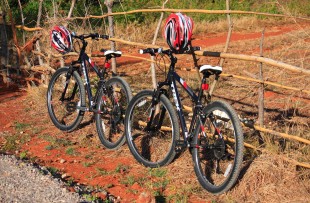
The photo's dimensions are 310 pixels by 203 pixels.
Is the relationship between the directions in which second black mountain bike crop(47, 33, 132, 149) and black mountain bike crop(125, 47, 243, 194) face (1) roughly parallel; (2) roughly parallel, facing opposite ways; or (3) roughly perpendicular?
roughly parallel

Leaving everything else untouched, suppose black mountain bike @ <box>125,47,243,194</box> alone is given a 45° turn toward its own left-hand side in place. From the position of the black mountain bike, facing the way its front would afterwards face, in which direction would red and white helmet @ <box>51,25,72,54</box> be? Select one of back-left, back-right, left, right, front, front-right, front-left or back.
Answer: front-right

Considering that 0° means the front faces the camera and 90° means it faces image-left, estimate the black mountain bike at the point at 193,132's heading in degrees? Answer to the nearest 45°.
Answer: approximately 135°

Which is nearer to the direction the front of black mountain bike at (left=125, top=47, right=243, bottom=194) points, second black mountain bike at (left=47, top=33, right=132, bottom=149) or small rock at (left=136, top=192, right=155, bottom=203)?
the second black mountain bike

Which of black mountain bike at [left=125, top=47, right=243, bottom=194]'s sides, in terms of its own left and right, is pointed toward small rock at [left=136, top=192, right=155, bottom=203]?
left

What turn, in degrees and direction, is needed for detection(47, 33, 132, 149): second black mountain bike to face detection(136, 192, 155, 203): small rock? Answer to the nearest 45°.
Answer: approximately 135° to its left

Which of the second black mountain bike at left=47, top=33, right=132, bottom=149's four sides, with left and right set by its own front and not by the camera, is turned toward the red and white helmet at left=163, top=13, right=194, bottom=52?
back

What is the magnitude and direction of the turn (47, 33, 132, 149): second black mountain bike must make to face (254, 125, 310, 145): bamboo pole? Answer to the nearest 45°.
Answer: approximately 180°

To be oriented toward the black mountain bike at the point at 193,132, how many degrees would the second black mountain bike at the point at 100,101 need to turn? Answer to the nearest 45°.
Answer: approximately 180°

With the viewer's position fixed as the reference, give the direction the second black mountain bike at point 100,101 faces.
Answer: facing away from the viewer and to the left of the viewer

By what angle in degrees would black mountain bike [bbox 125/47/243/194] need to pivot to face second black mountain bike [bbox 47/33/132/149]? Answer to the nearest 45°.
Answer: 0° — it already faces it

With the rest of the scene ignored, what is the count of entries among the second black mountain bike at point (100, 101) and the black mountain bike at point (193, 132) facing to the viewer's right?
0

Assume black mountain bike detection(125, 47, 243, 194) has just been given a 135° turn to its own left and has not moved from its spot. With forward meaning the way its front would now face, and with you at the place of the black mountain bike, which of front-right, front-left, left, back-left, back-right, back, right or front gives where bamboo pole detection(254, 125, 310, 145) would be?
left
